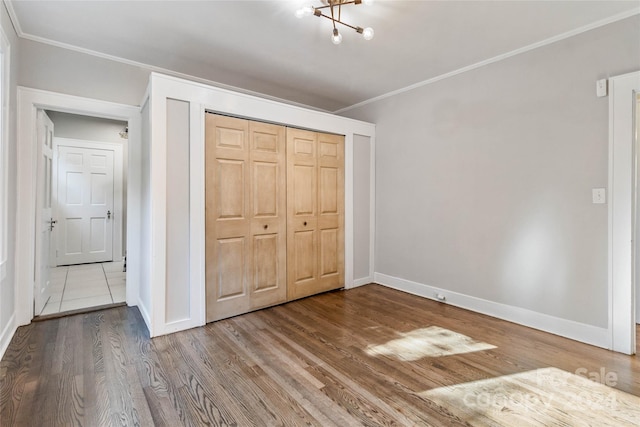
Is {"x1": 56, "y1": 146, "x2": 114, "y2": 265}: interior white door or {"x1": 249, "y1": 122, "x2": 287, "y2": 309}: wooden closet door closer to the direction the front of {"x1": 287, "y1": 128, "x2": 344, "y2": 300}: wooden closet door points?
the wooden closet door

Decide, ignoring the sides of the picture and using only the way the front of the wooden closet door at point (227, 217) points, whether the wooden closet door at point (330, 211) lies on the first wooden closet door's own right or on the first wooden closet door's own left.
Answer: on the first wooden closet door's own left

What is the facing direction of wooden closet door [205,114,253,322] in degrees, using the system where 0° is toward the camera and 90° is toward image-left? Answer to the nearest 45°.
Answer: approximately 315°

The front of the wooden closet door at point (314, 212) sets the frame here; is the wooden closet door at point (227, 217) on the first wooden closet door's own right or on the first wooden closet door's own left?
on the first wooden closet door's own right

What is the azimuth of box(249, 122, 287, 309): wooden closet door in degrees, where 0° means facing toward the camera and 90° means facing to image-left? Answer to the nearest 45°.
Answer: approximately 315°

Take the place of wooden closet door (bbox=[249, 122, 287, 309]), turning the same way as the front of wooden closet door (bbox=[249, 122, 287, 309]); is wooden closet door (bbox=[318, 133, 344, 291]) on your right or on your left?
on your left
